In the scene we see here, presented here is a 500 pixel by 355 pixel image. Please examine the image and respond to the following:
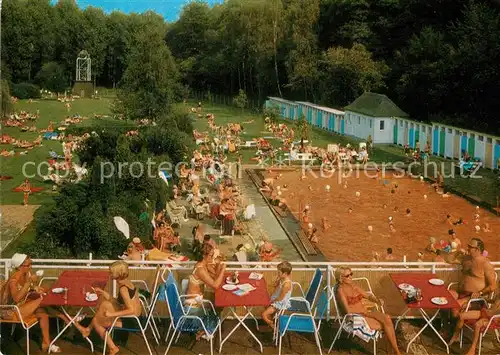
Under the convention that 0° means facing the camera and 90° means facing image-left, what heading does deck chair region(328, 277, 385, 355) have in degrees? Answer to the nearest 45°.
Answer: approximately 270°

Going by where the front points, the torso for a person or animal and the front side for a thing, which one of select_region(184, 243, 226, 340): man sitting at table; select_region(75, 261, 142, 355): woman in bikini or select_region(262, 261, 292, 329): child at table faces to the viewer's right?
the man sitting at table

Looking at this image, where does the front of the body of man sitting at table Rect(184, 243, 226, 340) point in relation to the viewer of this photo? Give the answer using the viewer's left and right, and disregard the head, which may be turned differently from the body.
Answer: facing to the right of the viewer

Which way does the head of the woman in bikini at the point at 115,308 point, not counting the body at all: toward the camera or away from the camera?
away from the camera

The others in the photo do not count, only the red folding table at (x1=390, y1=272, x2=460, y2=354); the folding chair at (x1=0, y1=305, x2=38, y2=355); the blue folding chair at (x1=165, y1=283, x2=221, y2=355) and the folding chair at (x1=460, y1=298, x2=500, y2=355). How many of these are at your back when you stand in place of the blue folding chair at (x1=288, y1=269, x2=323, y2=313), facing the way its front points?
2

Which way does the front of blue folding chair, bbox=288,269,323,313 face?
to the viewer's left

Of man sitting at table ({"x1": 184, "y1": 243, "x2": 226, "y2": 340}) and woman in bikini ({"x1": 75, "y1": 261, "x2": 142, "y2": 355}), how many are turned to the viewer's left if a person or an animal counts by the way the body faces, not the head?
1

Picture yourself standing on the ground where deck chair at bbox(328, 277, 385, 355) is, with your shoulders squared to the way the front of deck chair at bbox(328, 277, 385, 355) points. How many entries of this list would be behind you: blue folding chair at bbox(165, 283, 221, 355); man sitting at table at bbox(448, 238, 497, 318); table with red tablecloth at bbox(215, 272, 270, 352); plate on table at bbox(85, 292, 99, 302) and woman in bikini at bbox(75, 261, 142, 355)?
4

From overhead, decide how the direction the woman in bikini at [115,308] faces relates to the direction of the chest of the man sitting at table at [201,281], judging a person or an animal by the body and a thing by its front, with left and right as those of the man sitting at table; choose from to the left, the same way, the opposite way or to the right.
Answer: the opposite way

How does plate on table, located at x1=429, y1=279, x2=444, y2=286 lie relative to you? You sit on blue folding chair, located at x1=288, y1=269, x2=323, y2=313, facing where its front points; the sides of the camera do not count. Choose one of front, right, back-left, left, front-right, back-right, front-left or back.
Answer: back

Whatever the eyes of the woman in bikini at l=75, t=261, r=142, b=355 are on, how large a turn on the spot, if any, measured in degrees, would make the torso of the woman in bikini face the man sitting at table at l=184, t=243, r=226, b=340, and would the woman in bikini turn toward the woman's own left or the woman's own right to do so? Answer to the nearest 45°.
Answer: approximately 135° to the woman's own right

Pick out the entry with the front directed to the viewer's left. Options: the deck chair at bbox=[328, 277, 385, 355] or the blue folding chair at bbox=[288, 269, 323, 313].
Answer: the blue folding chair

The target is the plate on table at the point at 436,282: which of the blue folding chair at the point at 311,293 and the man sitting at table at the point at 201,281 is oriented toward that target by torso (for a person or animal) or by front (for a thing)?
the man sitting at table

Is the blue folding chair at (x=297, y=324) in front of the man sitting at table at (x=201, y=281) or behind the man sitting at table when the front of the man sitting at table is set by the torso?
in front

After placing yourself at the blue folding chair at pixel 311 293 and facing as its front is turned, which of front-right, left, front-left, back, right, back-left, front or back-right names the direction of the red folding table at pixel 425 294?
back

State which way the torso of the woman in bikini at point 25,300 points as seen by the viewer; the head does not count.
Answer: to the viewer's right

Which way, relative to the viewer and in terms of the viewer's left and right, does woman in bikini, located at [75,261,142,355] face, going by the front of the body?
facing to the left of the viewer

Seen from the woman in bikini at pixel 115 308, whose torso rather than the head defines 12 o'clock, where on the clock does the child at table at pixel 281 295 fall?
The child at table is roughly at 6 o'clock from the woman in bikini.

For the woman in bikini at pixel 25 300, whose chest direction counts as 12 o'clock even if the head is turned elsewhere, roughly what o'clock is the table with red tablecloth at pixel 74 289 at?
The table with red tablecloth is roughly at 12 o'clock from the woman in bikini.

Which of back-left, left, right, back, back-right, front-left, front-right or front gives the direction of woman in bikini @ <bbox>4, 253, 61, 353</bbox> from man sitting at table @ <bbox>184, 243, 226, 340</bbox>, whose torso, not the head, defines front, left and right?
back
